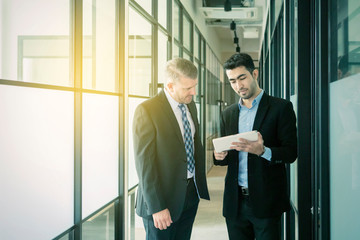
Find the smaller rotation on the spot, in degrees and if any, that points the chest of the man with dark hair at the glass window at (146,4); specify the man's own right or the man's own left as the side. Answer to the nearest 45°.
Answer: approximately 90° to the man's own right

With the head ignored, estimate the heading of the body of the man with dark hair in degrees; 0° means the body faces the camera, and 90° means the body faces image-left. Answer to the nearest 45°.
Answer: approximately 45°

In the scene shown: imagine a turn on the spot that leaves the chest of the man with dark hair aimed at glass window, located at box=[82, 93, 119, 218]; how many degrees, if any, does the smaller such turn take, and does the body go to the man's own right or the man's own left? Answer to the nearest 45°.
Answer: approximately 90° to the man's own right

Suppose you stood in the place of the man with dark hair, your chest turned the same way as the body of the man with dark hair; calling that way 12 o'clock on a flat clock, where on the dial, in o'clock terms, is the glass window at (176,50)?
The glass window is roughly at 4 o'clock from the man with dark hair.

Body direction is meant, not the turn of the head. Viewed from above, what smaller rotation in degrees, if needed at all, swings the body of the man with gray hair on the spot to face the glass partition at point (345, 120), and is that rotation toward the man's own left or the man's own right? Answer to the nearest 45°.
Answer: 0° — they already face it

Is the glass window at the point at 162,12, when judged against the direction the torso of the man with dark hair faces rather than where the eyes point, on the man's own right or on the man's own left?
on the man's own right

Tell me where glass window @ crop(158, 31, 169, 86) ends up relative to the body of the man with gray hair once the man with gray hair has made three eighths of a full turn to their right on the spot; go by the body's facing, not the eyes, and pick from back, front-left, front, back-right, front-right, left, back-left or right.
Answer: right

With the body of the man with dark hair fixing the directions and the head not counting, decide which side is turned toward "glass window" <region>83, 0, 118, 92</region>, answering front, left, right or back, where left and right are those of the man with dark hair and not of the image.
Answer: right

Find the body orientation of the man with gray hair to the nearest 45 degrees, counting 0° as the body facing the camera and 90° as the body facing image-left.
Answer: approximately 315°

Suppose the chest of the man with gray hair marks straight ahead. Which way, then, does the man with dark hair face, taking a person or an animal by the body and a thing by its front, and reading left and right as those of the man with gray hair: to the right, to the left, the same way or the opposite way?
to the right

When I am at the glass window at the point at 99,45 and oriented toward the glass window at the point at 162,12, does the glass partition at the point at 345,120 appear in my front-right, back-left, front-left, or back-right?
back-right
